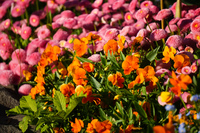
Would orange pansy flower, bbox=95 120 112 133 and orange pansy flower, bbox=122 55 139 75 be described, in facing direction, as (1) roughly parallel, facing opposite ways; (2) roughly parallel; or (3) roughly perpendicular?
roughly parallel

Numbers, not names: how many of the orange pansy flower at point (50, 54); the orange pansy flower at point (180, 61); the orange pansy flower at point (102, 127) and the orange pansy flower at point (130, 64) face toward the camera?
4

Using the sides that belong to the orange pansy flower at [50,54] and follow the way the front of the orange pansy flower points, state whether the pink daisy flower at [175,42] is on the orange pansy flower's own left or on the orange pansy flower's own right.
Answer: on the orange pansy flower's own left

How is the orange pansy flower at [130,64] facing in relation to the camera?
toward the camera

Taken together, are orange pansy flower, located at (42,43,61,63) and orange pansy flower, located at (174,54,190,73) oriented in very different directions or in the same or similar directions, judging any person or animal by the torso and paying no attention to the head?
same or similar directions

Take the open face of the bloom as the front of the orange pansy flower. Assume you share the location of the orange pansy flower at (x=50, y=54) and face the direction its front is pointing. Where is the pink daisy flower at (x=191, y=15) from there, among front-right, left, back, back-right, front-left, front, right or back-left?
left

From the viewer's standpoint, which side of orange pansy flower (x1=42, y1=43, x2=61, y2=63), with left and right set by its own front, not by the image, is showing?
front

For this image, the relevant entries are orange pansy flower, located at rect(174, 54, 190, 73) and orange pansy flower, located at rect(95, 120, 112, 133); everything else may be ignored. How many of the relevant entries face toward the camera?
2

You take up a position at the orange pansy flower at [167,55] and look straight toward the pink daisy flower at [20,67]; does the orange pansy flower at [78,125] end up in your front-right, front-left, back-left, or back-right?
front-left

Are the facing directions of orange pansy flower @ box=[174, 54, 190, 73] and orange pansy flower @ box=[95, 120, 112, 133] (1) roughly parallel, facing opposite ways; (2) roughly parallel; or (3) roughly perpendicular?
roughly parallel
